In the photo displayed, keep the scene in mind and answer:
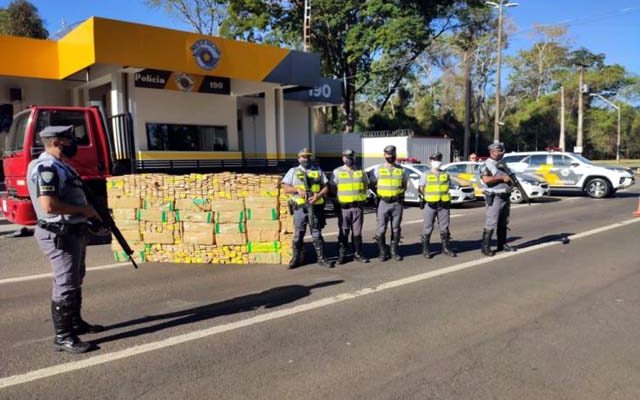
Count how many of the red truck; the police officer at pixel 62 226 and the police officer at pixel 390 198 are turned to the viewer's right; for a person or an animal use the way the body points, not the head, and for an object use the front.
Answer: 1

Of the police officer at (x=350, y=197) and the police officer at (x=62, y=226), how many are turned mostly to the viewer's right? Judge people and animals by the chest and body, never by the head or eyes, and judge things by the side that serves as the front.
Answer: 1

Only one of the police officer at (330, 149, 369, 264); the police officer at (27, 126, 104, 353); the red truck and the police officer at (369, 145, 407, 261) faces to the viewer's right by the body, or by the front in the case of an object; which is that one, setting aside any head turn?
the police officer at (27, 126, 104, 353)

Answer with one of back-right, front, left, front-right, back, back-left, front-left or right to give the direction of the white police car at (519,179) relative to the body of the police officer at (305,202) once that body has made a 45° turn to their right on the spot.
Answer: back

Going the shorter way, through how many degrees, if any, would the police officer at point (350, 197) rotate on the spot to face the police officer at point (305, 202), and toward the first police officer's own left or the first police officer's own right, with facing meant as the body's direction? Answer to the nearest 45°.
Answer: approximately 45° to the first police officer's own right

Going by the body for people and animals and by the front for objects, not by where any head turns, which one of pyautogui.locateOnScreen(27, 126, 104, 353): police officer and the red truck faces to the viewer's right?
the police officer

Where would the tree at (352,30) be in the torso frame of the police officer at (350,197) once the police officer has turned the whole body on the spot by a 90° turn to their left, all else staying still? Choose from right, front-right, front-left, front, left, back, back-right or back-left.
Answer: left

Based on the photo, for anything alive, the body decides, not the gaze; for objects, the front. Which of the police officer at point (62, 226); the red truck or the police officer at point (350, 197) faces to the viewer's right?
the police officer at point (62, 226)

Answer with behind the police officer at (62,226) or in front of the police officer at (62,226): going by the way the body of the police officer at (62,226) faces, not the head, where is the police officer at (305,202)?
in front
